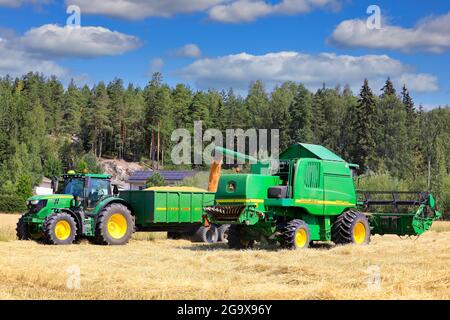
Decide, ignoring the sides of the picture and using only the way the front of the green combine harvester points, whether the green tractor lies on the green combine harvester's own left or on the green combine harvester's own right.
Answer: on the green combine harvester's own left

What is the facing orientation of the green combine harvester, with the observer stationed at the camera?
facing away from the viewer and to the right of the viewer

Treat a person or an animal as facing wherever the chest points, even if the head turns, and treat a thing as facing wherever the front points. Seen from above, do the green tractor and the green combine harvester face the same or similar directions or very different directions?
very different directions
